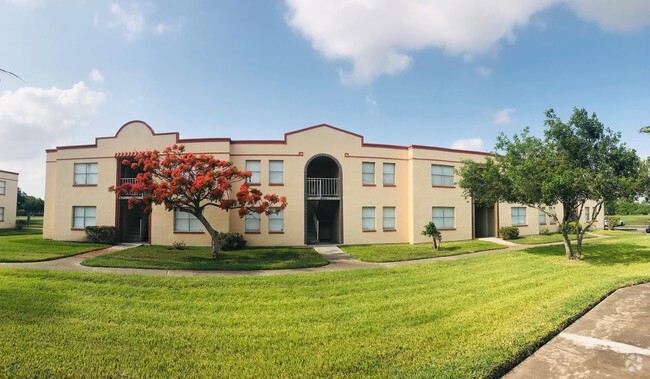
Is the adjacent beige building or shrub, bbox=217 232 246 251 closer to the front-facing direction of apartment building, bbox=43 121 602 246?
the shrub

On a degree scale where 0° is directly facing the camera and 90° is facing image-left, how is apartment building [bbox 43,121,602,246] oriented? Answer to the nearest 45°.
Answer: approximately 0°

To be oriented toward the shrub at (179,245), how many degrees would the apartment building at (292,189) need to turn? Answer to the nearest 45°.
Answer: approximately 90° to its right

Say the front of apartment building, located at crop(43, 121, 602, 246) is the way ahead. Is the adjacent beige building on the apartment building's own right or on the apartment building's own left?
on the apartment building's own right

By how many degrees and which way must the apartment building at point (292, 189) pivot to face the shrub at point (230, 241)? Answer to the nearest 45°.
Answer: approximately 45° to its right

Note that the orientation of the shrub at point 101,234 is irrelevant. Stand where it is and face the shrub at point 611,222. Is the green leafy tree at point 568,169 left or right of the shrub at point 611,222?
right

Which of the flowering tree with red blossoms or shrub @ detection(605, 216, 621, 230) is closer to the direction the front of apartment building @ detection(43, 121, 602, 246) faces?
the flowering tree with red blossoms

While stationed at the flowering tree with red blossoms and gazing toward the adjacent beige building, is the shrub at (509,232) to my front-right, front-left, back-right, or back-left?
back-right

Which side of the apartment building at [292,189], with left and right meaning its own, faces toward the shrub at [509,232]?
left

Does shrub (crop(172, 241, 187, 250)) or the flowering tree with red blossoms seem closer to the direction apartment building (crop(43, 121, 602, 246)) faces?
the flowering tree with red blossoms
